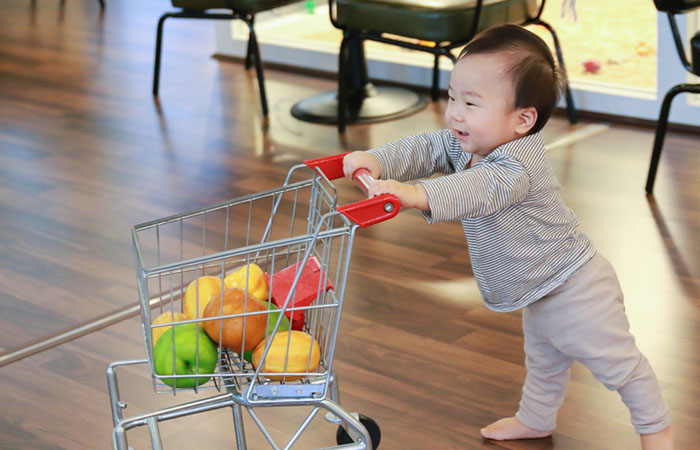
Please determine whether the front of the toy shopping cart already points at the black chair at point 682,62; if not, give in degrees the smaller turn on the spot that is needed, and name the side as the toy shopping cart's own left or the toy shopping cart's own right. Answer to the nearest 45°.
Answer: approximately 135° to the toy shopping cart's own right

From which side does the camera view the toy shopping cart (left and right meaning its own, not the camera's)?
left

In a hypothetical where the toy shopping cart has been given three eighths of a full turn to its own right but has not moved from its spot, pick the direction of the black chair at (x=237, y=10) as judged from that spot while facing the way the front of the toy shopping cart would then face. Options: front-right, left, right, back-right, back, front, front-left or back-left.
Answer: front-left

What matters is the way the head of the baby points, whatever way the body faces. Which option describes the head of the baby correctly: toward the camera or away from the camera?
toward the camera

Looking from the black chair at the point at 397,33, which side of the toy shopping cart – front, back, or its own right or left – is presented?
right

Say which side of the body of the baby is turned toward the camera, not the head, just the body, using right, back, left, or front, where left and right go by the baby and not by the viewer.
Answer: left

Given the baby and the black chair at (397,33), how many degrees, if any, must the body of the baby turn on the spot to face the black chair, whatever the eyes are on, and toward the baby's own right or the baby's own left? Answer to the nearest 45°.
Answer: approximately 90° to the baby's own right
